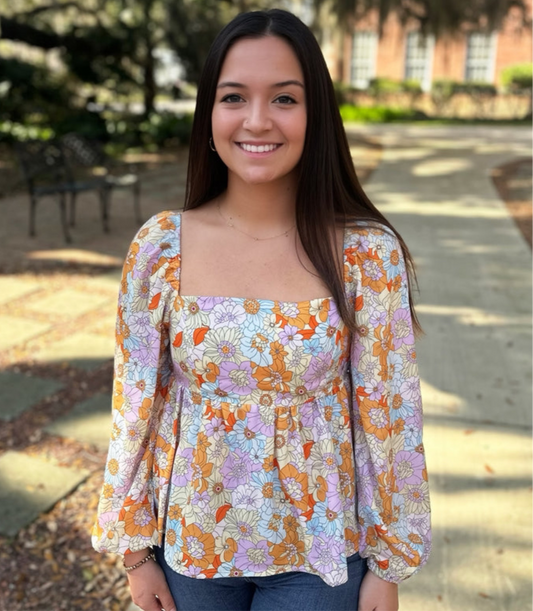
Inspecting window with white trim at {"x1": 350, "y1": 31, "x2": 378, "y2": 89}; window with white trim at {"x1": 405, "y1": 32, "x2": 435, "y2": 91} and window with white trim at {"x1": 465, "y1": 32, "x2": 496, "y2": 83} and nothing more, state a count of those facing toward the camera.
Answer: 3

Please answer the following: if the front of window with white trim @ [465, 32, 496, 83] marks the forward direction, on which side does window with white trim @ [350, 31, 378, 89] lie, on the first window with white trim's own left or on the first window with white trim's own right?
on the first window with white trim's own right

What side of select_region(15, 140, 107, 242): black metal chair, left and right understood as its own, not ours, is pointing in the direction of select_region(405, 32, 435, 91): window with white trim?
front

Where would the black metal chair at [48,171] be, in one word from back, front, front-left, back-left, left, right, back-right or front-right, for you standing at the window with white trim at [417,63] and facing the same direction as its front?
front

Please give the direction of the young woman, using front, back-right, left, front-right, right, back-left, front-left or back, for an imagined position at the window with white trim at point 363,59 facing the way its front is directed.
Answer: front

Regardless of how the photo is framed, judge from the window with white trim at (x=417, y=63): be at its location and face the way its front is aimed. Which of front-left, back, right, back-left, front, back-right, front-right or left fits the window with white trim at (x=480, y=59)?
left
